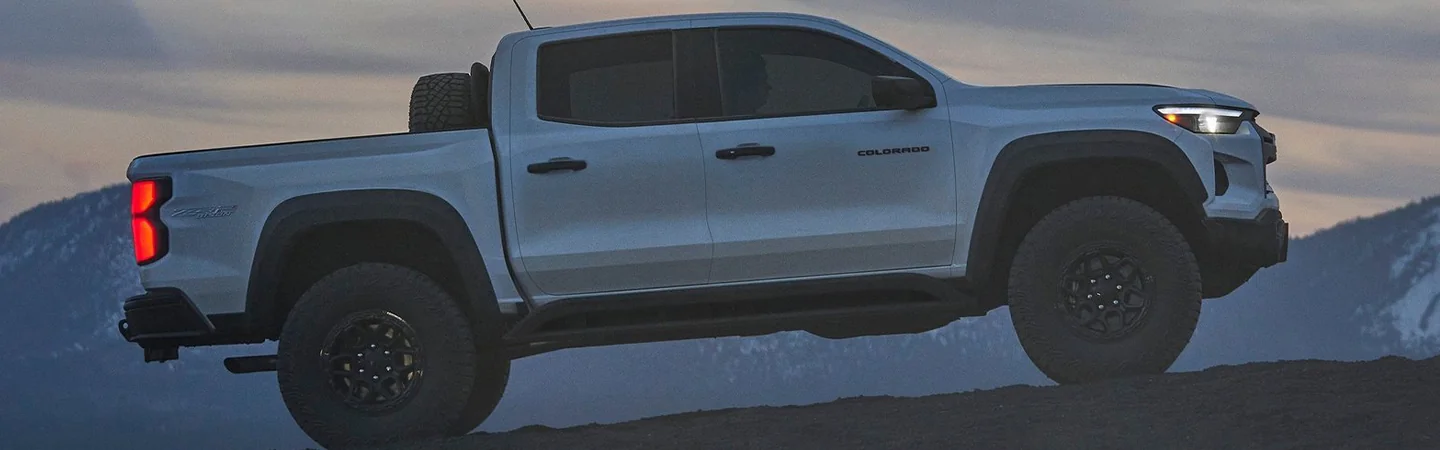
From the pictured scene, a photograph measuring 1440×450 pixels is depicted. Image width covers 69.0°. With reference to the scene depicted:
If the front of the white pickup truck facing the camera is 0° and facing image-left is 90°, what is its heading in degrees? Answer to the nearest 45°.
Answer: approximately 270°
